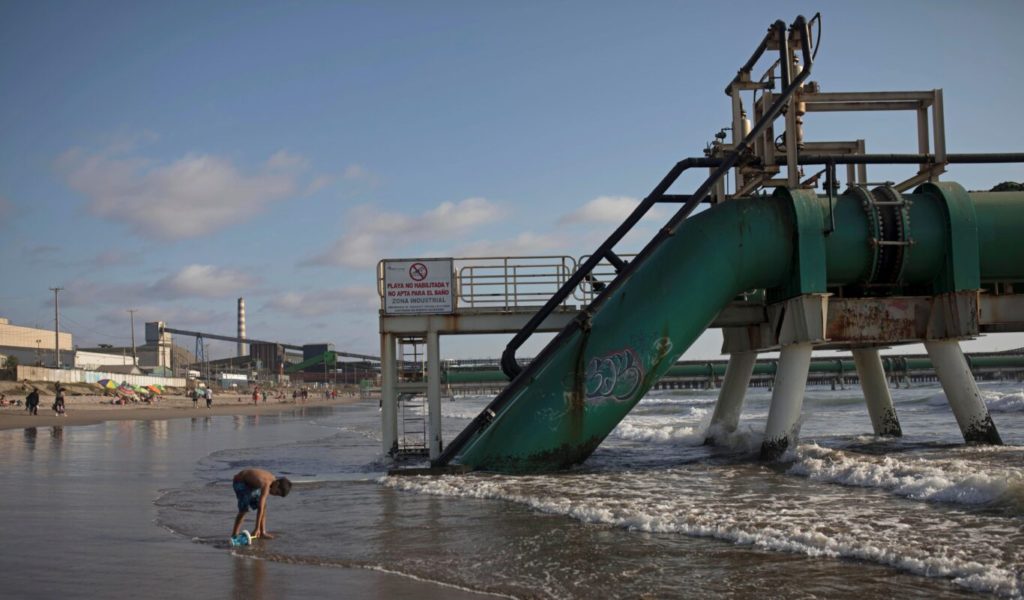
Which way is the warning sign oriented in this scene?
toward the camera

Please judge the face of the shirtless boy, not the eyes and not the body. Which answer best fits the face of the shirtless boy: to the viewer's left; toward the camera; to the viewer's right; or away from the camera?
to the viewer's right

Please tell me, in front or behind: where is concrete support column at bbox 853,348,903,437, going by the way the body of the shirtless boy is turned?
in front

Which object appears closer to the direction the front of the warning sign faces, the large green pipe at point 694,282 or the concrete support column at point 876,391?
the large green pipe

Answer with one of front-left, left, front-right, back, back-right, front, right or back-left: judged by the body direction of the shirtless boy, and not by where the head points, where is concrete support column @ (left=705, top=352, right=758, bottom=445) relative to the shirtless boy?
front-left

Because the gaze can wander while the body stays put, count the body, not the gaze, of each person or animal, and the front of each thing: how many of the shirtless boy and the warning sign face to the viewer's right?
1

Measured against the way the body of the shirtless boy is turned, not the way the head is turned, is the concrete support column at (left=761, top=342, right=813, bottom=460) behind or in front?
in front

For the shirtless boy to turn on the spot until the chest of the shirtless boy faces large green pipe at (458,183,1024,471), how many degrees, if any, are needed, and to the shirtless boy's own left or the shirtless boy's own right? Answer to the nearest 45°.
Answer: approximately 45° to the shirtless boy's own left

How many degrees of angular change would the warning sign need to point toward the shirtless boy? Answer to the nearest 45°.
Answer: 0° — it already faces them

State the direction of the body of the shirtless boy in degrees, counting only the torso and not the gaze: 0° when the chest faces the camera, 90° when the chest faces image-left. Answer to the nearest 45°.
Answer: approximately 270°

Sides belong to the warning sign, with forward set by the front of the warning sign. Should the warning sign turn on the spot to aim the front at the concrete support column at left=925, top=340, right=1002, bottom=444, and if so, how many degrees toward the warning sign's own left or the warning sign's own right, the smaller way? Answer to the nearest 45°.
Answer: approximately 90° to the warning sign's own left

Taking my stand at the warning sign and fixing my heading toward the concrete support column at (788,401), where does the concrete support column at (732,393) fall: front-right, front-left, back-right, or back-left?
front-left

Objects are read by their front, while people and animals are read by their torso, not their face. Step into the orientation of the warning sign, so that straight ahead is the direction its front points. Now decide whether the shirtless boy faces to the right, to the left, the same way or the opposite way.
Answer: to the left

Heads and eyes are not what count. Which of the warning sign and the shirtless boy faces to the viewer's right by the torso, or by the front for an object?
the shirtless boy
